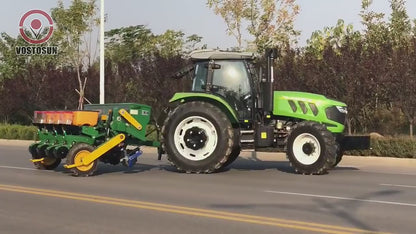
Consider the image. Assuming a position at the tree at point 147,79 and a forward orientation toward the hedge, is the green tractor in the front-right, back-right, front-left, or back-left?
front-right

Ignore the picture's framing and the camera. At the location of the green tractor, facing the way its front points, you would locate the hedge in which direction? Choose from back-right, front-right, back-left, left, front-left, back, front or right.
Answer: front-left

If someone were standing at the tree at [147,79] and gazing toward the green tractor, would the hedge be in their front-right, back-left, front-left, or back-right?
front-left

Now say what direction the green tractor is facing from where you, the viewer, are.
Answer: facing to the right of the viewer

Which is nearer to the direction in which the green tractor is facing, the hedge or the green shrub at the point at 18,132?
the hedge

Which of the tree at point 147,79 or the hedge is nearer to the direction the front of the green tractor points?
the hedge

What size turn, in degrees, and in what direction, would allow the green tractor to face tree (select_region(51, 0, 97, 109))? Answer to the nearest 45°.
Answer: approximately 135° to its left

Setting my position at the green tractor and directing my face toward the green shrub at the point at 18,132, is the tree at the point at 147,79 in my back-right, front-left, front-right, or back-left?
front-right

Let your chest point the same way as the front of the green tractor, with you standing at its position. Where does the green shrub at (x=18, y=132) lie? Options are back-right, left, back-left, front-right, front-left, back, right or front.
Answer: back-left
